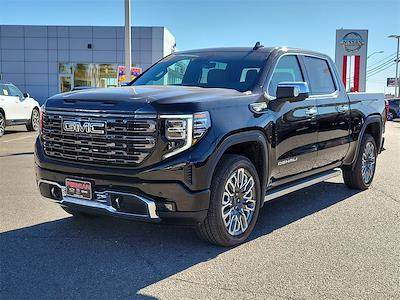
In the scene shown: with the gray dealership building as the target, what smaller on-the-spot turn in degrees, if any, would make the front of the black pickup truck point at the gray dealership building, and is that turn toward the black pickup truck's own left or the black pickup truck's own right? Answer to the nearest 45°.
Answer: approximately 135° to the black pickup truck's own right

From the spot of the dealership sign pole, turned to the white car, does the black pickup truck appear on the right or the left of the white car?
left

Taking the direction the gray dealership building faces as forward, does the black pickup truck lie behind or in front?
in front

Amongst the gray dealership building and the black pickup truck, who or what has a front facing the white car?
the gray dealership building

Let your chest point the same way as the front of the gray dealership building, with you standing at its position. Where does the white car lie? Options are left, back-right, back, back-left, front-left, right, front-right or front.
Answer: front

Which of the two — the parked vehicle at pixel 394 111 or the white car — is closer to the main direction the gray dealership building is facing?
the white car

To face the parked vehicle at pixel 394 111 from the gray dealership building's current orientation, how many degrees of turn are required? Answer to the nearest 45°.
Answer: approximately 90° to its left

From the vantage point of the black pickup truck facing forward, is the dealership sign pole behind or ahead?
behind

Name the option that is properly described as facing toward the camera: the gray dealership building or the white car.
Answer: the gray dealership building

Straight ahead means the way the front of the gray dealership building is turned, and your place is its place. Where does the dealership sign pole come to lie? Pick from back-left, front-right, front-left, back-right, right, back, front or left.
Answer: front-left

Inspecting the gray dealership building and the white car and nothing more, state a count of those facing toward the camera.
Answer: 1

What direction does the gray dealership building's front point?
toward the camera

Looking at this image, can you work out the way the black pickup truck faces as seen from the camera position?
facing the viewer and to the left of the viewer
